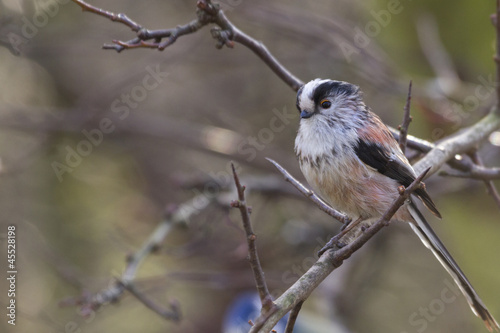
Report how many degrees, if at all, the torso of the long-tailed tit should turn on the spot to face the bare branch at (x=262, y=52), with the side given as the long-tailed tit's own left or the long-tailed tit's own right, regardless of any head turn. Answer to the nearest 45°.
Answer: approximately 45° to the long-tailed tit's own right

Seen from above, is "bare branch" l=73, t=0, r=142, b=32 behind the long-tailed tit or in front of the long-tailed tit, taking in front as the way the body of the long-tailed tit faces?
in front

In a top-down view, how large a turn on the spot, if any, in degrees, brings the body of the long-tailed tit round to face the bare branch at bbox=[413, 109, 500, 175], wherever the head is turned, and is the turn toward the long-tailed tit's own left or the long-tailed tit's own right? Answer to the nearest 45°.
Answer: approximately 180°

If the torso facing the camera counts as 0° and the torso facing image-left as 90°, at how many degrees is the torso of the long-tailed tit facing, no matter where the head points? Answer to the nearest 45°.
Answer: approximately 45°
